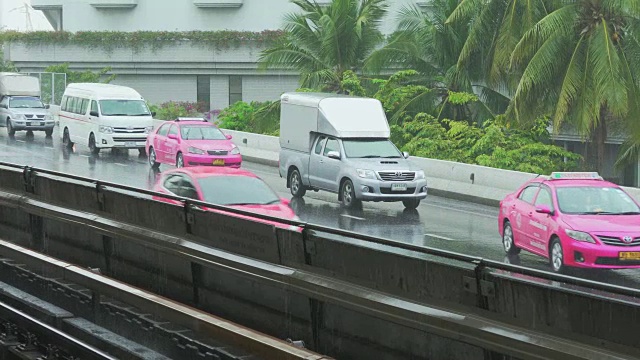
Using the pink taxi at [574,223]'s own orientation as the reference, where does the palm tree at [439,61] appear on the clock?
The palm tree is roughly at 7 o'clock from the pink taxi.

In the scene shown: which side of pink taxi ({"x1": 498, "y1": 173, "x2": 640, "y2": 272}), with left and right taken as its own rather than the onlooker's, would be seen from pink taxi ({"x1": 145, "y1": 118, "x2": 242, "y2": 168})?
back

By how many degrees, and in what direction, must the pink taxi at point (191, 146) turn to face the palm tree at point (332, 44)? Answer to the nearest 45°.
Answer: approximately 90° to its left

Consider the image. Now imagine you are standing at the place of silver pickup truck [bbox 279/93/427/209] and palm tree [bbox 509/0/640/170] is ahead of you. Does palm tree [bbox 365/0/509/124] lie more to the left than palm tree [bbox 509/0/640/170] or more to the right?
left

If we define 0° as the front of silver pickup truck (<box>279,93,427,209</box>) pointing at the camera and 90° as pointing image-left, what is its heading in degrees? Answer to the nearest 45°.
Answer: approximately 315°

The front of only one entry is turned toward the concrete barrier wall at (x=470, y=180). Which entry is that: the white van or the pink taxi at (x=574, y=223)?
the white van

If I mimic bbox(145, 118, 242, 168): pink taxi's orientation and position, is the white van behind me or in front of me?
behind

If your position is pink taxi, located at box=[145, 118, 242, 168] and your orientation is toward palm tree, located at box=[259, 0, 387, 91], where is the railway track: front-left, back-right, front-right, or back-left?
back-right
